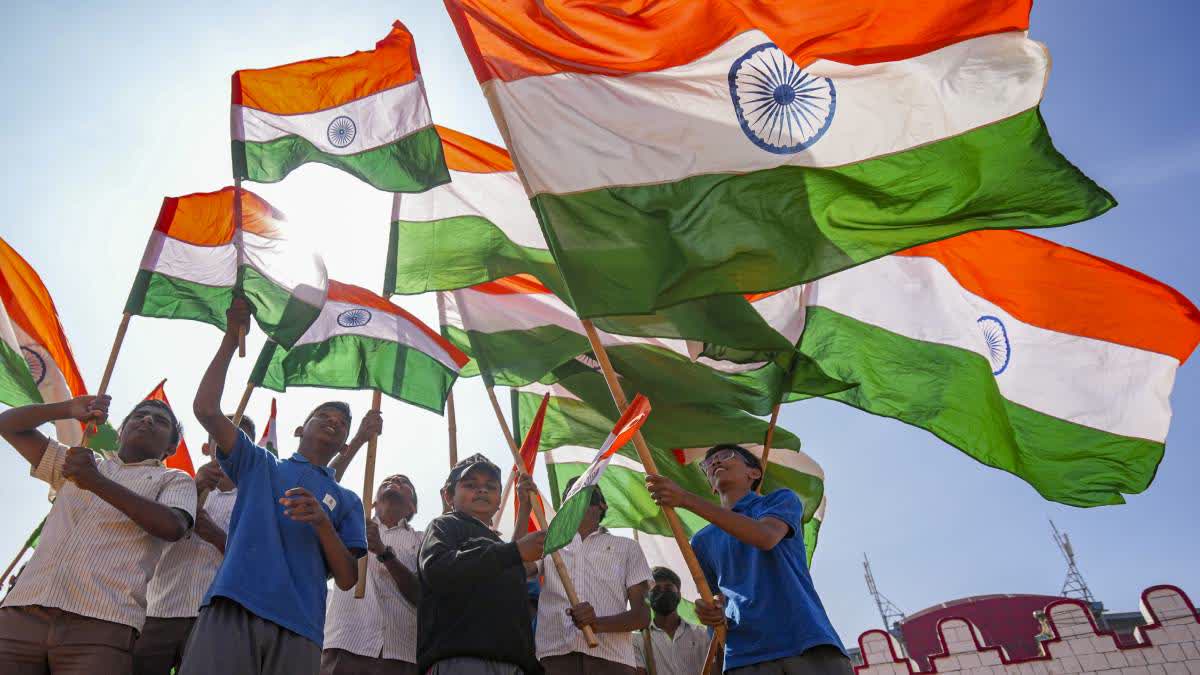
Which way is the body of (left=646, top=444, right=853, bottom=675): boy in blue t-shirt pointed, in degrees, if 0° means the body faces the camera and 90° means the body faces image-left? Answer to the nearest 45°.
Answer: approximately 45°

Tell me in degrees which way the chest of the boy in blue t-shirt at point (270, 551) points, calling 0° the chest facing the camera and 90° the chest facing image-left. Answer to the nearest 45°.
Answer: approximately 315°

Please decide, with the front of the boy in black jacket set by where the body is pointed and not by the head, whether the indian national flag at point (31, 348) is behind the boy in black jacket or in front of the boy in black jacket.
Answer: behind

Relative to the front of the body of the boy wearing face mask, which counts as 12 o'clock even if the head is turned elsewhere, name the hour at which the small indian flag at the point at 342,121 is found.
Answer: The small indian flag is roughly at 1 o'clock from the boy wearing face mask.

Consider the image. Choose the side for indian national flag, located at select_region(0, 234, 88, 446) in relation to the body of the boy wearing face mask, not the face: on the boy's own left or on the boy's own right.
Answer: on the boy's own right

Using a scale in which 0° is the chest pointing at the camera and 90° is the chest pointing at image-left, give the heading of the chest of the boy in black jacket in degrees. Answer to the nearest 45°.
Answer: approximately 315°
